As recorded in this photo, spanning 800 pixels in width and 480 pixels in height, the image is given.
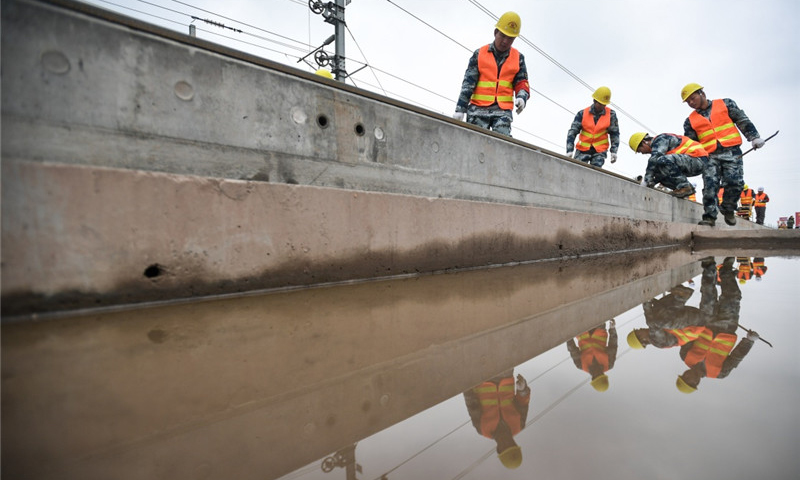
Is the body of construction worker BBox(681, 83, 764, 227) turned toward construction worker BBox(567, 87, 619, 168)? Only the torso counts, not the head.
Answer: no

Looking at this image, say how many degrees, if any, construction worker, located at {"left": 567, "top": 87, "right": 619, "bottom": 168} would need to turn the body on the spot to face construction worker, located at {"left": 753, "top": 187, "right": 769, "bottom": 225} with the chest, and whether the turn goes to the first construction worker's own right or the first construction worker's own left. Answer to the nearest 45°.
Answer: approximately 135° to the first construction worker's own left

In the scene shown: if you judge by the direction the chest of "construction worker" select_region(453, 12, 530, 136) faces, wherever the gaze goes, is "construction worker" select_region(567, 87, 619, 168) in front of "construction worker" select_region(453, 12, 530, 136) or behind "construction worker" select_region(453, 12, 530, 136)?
behind

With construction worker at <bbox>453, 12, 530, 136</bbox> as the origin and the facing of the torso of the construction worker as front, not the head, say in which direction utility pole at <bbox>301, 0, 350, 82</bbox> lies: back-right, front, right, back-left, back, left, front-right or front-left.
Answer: back-right

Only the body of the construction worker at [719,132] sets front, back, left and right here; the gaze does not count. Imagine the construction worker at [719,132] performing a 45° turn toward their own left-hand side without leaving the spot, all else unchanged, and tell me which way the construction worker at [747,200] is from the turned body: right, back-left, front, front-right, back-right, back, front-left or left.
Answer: back

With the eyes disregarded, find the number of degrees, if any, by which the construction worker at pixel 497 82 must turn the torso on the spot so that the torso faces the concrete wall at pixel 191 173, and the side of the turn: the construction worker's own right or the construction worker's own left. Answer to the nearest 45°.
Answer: approximately 45° to the construction worker's own right

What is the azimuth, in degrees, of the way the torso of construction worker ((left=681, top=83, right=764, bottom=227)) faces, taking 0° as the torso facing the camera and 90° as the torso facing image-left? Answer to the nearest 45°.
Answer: approximately 45°

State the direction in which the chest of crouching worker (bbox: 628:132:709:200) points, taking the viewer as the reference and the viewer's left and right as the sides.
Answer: facing to the left of the viewer

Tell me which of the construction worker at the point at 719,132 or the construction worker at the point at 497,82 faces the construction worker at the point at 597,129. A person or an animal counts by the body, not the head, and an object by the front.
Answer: the construction worker at the point at 719,132
